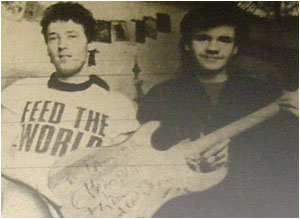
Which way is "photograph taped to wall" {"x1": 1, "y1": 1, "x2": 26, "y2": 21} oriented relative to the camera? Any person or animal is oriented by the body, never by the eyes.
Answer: toward the camera

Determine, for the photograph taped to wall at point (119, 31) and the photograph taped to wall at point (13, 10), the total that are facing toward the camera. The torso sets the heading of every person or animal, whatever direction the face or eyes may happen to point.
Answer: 2

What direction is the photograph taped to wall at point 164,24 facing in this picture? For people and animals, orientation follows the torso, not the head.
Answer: toward the camera
